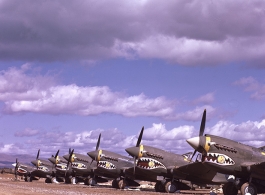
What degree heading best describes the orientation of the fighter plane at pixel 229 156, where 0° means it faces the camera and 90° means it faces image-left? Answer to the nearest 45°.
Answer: approximately 90°
